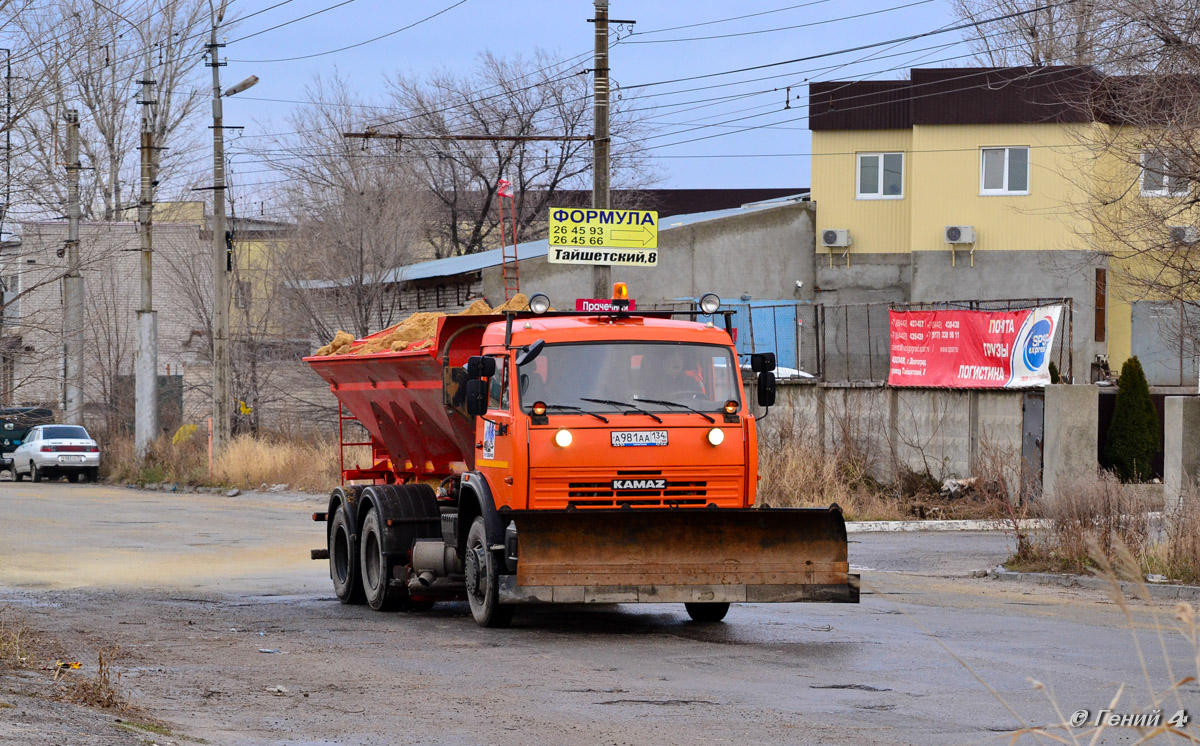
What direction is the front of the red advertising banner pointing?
toward the camera

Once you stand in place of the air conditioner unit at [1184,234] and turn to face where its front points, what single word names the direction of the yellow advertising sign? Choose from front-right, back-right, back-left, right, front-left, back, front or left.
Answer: right

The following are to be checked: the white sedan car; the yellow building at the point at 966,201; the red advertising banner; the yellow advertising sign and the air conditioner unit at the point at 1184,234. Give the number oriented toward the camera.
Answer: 4

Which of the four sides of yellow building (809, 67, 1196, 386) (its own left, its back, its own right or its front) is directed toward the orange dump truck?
front

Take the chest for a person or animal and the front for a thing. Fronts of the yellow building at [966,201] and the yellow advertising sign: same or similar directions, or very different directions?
same or similar directions

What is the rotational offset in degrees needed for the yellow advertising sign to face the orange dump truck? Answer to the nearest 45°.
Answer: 0° — it already faces it

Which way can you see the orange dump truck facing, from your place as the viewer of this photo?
facing the viewer and to the right of the viewer

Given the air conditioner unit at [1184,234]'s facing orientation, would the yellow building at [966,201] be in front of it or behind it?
behind

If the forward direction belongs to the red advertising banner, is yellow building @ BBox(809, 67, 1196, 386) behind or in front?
behind

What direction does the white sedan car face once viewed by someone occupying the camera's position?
facing away from the viewer and to the left of the viewer

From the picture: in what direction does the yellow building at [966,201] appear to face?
toward the camera

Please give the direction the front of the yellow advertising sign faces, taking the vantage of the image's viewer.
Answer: facing the viewer
